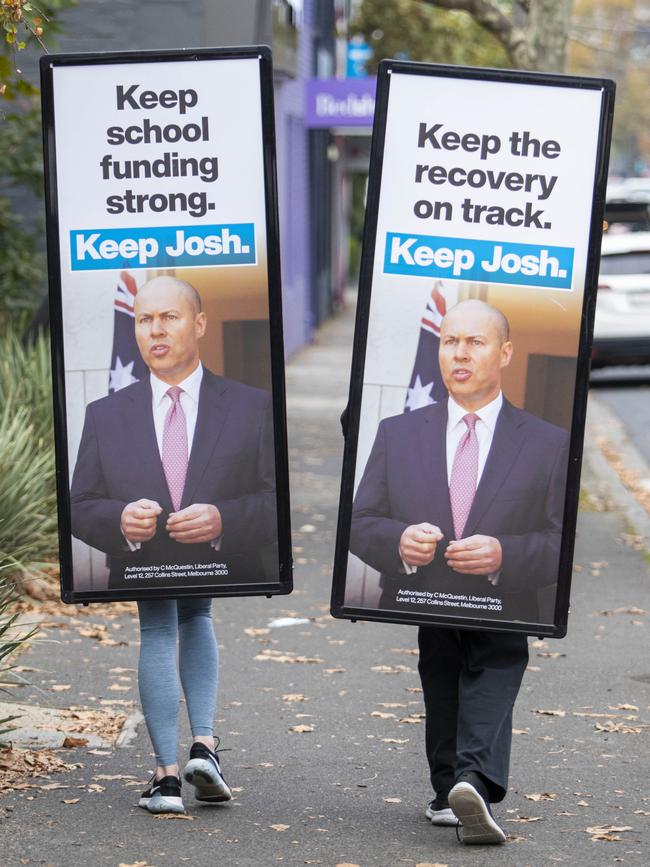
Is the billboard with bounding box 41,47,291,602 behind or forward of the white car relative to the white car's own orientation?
behind

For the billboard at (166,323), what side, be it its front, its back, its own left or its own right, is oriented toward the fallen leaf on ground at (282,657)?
back

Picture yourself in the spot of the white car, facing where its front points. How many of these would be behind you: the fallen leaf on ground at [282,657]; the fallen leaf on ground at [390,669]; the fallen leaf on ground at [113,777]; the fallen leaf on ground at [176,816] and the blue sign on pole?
4

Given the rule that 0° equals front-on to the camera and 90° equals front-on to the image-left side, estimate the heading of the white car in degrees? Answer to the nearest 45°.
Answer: approximately 180°

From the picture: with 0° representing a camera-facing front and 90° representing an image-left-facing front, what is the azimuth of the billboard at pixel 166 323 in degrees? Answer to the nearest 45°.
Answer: approximately 0°

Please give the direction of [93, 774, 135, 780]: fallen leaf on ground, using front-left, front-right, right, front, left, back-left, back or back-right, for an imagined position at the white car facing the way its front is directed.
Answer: back

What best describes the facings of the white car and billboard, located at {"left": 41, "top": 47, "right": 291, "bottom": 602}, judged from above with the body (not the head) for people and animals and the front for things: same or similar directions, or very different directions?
very different directions

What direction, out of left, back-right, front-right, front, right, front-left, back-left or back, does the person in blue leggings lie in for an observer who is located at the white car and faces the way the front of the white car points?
back
